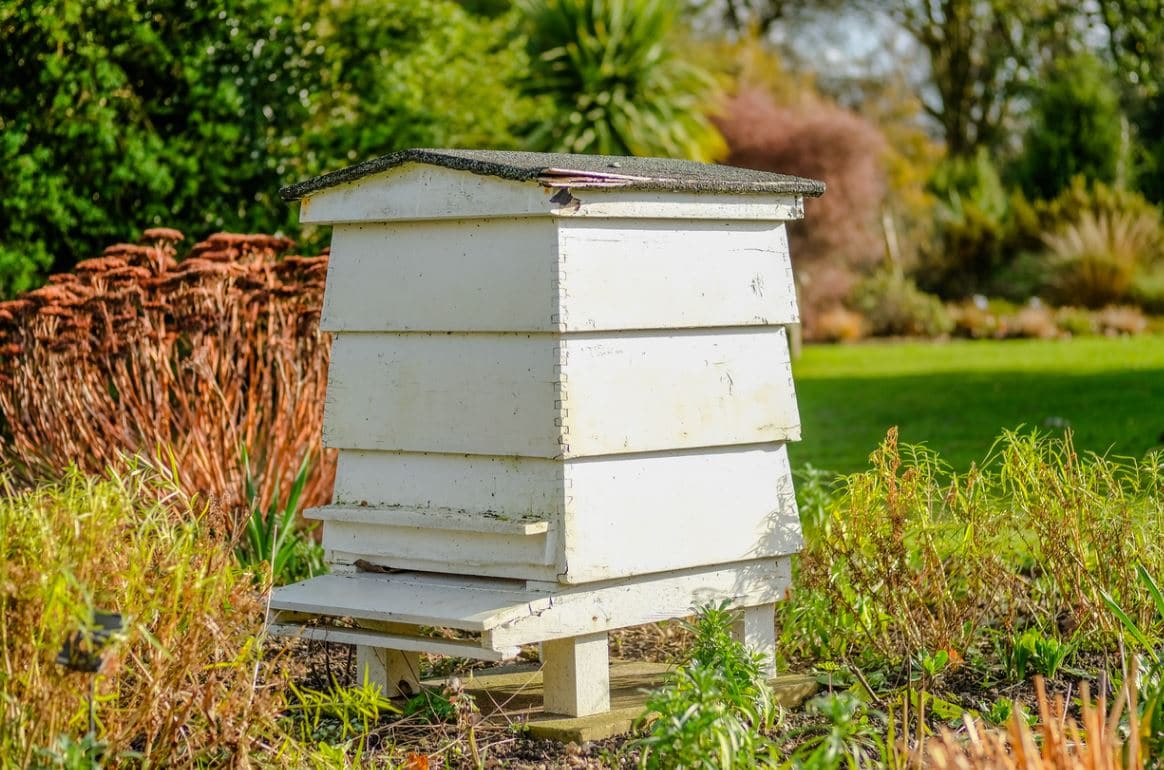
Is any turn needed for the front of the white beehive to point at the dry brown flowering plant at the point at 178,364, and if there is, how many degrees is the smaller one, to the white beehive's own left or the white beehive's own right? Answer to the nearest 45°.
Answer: approximately 90° to the white beehive's own right

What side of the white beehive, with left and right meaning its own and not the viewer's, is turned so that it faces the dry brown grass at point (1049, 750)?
left

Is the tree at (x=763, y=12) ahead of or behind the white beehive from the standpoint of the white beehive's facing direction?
behind

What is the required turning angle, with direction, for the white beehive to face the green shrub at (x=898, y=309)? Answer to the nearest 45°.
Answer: approximately 135° to its right

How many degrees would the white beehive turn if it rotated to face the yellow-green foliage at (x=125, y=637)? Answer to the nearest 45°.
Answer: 0° — it already faces it

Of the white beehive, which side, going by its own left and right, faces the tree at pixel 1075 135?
back

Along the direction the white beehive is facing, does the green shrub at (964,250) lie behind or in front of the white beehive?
behind

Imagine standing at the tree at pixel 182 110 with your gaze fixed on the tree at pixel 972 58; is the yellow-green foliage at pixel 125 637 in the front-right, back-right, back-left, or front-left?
back-right

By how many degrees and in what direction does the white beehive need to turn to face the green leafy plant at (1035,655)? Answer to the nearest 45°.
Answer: approximately 135° to its left

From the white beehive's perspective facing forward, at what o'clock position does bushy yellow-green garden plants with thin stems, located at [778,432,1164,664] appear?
The bushy yellow-green garden plants with thin stems is roughly at 7 o'clock from the white beehive.

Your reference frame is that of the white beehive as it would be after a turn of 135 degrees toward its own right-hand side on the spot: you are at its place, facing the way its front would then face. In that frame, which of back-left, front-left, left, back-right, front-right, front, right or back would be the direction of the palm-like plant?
front

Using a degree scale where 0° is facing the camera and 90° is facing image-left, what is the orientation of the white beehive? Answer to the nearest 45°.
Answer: approximately 45°

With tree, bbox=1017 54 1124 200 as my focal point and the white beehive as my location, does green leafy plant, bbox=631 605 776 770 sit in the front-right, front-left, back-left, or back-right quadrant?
back-right
